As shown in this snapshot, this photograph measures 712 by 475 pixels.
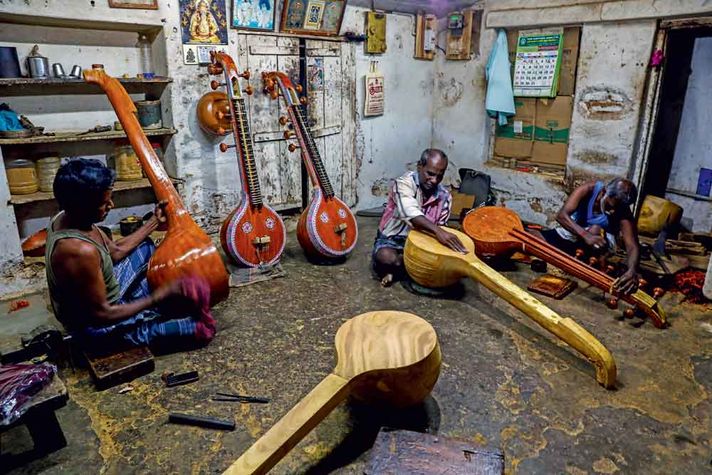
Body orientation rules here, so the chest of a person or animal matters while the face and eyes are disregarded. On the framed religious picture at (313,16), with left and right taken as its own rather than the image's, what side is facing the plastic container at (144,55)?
right

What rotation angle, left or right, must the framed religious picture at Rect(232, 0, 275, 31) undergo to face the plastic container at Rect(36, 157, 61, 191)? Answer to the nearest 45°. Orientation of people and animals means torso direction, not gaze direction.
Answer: approximately 45° to its right

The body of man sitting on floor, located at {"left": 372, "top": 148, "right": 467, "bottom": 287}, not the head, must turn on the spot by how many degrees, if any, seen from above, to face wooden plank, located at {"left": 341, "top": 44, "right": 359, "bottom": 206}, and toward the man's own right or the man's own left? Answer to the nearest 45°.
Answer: approximately 180°

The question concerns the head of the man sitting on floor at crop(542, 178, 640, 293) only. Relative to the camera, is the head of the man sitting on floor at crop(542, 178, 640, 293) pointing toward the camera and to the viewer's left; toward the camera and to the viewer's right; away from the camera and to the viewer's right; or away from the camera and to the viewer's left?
toward the camera and to the viewer's left

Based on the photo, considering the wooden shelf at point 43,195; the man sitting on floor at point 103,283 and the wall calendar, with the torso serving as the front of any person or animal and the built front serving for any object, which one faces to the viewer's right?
the man sitting on floor

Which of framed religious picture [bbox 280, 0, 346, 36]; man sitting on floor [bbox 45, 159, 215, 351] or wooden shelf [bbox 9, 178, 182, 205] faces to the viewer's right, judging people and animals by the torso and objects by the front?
the man sitting on floor

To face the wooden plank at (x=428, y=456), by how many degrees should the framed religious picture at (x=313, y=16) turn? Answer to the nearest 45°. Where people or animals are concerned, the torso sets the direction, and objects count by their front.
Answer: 0° — it already faces it

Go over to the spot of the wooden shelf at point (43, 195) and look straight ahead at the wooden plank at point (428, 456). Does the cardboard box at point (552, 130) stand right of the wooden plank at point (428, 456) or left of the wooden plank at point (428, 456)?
left

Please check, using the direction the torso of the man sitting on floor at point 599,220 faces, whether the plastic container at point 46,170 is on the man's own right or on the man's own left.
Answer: on the man's own right

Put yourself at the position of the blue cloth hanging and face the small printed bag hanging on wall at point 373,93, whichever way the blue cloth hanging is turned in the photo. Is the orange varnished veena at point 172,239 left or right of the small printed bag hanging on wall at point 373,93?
left

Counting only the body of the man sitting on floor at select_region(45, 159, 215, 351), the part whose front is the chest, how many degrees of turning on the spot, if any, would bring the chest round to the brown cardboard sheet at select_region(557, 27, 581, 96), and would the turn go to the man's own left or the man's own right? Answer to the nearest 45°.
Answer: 0° — they already face it

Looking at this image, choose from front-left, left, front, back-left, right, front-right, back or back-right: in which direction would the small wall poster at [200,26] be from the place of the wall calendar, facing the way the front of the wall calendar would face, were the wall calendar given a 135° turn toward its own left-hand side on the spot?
back

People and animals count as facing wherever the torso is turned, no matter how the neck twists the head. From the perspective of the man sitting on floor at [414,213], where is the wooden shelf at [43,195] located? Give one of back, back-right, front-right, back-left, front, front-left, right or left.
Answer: back-right

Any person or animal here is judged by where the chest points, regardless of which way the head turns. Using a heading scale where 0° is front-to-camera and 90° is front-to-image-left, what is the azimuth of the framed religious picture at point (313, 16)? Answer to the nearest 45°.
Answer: approximately 0°
